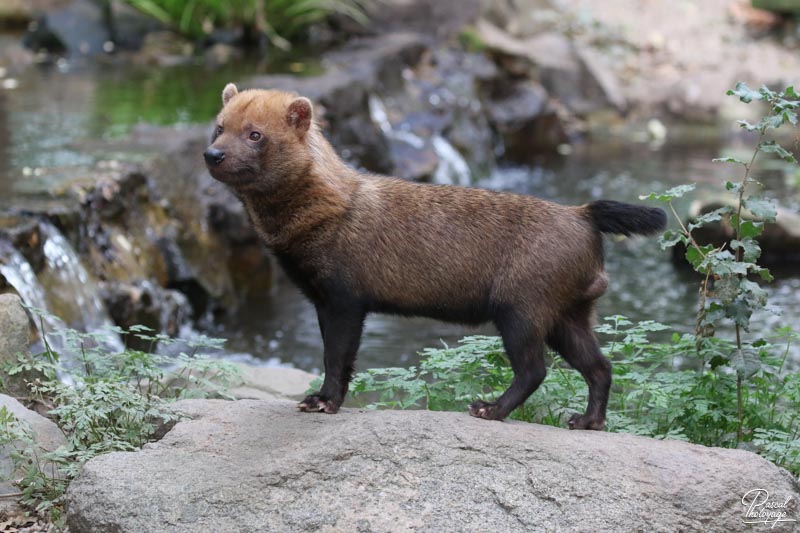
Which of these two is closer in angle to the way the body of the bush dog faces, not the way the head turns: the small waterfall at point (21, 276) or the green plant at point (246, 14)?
the small waterfall

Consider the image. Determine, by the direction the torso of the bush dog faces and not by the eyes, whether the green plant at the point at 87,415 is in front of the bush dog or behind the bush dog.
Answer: in front

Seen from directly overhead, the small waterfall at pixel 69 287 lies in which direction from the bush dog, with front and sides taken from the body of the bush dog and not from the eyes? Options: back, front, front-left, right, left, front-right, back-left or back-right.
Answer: front-right

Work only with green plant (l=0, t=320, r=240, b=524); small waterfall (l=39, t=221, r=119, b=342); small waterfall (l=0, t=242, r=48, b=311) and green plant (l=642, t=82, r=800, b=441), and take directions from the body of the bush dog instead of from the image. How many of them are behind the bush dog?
1

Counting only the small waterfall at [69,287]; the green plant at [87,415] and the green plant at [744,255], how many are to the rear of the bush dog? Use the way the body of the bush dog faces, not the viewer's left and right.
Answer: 1

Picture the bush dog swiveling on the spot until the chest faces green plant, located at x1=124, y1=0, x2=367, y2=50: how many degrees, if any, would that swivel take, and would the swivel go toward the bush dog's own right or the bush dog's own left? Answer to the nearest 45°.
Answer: approximately 90° to the bush dog's own right

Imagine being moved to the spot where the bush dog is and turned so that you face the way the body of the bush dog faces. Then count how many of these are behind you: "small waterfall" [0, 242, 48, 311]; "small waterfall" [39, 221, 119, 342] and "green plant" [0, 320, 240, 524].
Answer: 0

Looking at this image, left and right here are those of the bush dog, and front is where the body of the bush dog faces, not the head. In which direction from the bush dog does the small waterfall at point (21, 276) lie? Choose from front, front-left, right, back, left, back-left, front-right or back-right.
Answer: front-right

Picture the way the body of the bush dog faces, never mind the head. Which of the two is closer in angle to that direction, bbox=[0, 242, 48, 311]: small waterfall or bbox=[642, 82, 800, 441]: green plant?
the small waterfall

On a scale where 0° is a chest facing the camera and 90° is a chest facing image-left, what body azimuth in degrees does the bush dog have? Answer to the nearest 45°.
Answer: approximately 90°

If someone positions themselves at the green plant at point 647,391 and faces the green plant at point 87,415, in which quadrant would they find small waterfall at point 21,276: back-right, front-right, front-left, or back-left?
front-right
